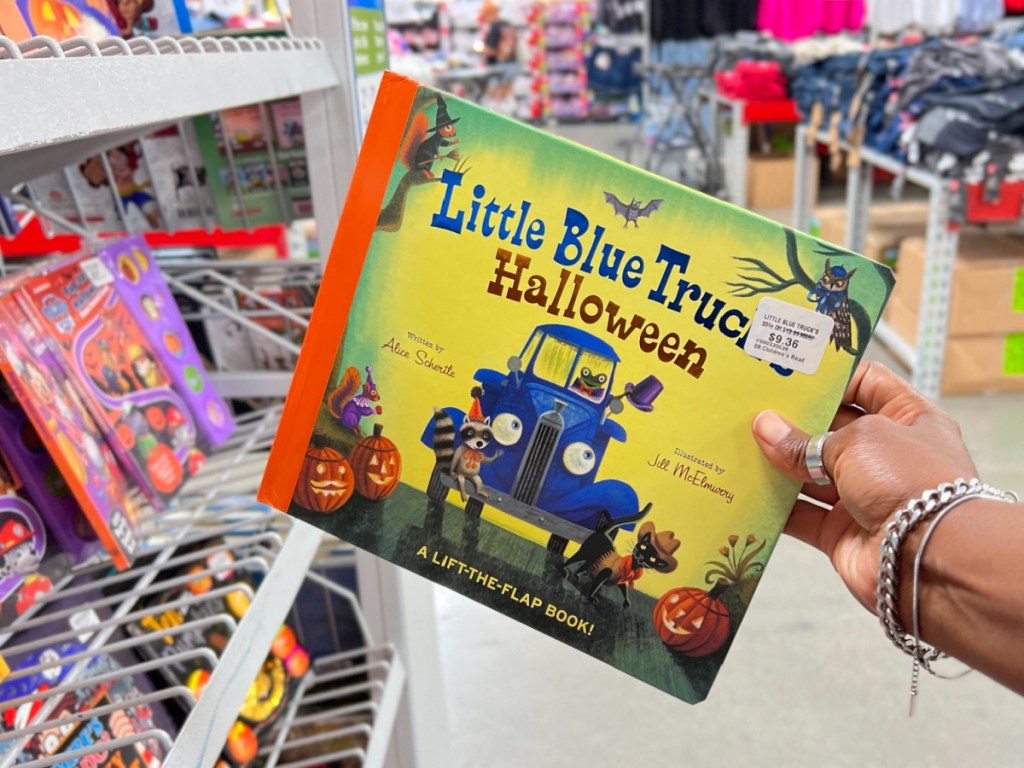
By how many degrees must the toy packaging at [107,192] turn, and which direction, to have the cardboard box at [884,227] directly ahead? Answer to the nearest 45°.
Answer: approximately 135° to its left

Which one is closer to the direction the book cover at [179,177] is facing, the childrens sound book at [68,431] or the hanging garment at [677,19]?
the childrens sound book

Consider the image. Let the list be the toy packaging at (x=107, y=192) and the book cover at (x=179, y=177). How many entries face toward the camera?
2

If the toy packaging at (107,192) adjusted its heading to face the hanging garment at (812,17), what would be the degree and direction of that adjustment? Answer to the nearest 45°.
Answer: approximately 135° to its left

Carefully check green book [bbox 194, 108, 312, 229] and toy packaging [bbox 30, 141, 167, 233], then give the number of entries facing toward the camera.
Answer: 2

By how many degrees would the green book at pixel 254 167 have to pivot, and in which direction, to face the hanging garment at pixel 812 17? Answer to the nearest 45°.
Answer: approximately 135° to its left

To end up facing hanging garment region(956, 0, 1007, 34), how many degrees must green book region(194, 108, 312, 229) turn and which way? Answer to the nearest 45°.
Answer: approximately 135° to its left

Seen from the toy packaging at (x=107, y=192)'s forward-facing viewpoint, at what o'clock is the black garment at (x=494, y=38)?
The black garment is roughly at 7 o'clock from the toy packaging.

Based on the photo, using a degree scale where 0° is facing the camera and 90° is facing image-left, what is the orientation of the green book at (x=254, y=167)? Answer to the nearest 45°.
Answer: approximately 0°
